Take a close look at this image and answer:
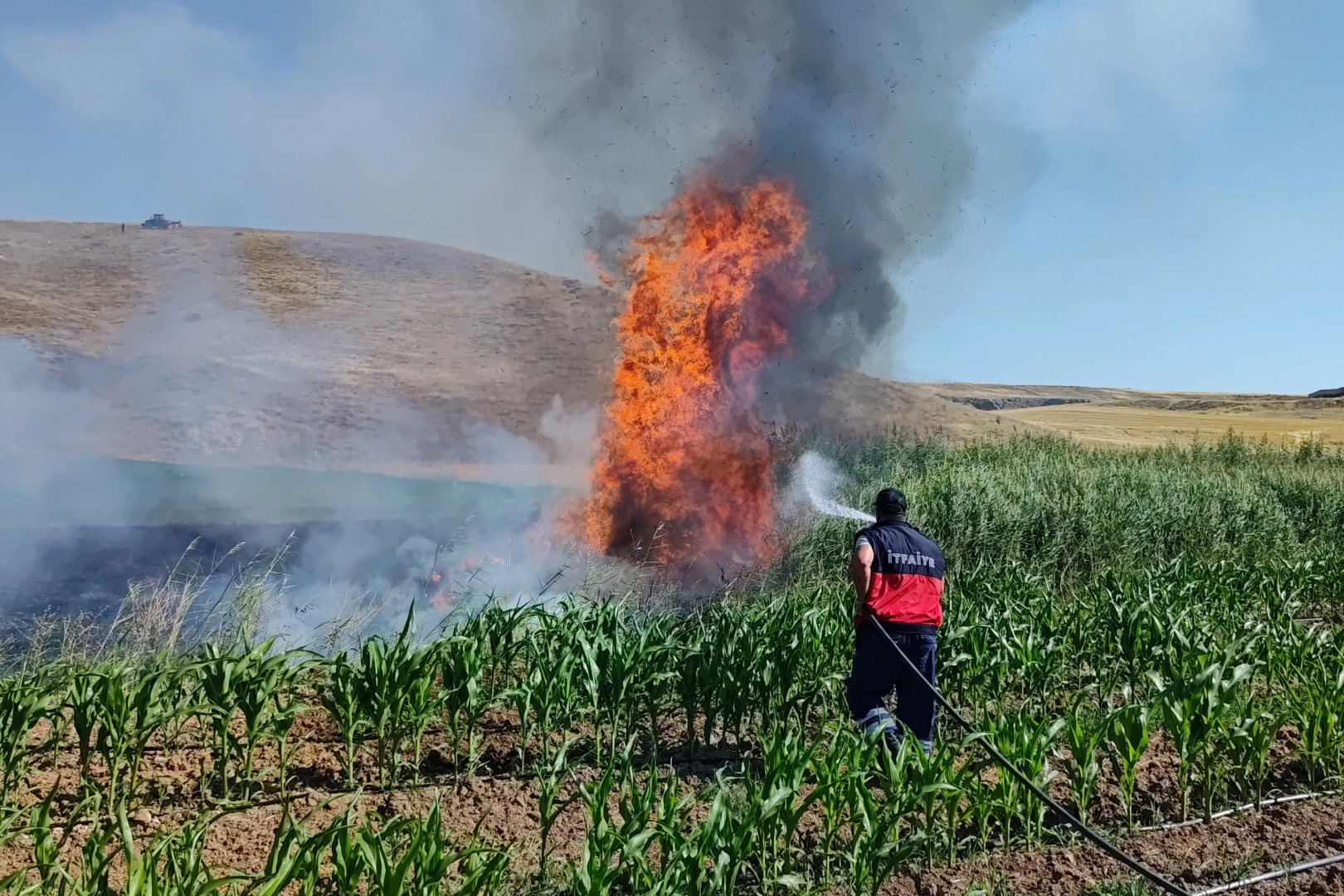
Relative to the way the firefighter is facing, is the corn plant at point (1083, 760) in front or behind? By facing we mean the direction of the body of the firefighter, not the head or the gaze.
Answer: behind

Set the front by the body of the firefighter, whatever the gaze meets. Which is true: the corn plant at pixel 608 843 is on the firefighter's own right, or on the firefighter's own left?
on the firefighter's own left

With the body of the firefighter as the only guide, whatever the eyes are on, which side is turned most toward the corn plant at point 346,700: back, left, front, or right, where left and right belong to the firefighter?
left

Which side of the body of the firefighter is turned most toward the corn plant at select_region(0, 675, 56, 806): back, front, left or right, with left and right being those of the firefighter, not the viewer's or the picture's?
left

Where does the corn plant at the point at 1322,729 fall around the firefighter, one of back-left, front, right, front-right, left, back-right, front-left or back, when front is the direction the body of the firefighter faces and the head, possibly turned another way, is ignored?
back-right

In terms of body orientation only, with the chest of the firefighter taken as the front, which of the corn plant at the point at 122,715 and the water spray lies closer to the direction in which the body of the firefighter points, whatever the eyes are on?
the water spray

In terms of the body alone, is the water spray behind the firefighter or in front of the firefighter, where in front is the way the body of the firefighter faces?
in front

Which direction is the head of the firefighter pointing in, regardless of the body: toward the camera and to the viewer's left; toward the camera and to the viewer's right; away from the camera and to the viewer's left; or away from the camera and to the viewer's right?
away from the camera and to the viewer's left

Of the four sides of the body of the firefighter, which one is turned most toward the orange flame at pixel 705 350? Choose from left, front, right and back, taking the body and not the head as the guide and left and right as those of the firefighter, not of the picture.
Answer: front

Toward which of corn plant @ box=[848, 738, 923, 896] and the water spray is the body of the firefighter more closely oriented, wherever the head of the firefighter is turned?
the water spray

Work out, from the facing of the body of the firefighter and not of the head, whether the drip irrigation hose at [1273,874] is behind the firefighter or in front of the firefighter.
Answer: behind

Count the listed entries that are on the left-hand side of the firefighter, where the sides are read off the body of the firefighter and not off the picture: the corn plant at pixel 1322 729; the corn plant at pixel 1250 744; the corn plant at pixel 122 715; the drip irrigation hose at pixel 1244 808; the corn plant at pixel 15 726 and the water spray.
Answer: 2

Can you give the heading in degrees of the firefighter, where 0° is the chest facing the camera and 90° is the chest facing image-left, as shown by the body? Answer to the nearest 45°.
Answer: approximately 135°

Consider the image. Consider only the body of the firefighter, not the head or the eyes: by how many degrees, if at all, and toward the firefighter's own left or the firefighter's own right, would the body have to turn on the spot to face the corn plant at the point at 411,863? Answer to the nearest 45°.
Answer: approximately 90° to the firefighter's own left

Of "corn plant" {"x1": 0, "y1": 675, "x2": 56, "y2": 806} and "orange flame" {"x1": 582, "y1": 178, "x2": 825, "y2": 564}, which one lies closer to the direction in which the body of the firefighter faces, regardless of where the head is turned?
the orange flame
